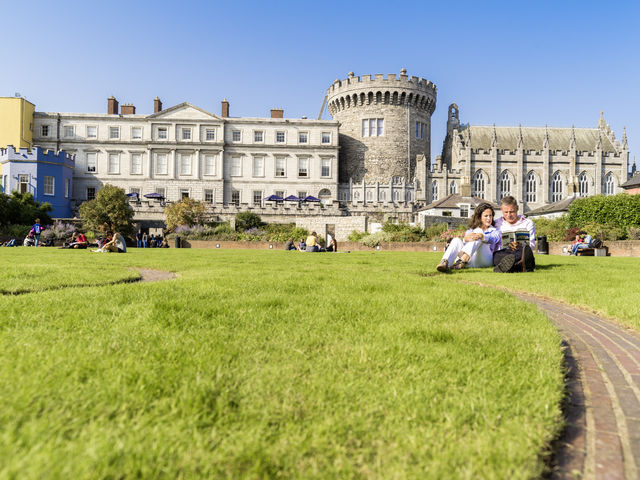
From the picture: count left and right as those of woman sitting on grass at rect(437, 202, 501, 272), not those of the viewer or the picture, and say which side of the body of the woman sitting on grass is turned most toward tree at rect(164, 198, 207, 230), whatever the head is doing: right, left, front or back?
right

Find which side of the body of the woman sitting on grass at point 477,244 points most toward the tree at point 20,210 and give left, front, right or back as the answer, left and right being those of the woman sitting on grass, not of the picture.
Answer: right

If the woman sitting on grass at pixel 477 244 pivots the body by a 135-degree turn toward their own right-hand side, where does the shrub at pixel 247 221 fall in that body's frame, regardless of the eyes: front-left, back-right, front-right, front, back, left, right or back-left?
front-left

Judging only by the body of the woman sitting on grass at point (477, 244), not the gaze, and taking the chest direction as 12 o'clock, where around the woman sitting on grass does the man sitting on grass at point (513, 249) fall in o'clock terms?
The man sitting on grass is roughly at 8 o'clock from the woman sitting on grass.

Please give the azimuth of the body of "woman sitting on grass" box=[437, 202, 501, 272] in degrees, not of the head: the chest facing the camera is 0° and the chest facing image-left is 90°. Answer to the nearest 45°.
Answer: approximately 45°
